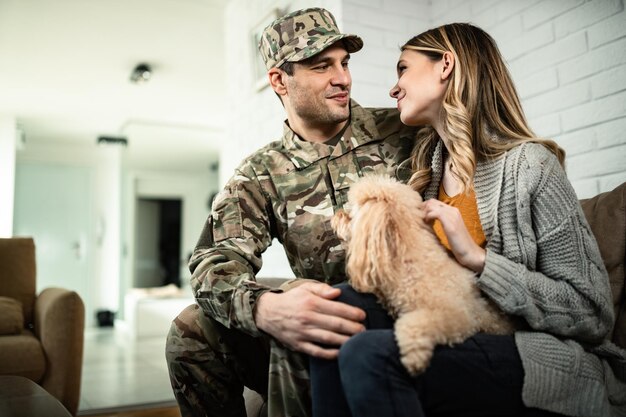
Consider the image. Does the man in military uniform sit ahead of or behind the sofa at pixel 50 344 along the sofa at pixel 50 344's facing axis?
ahead

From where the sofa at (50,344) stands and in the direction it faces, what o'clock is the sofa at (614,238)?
the sofa at (614,238) is roughly at 11 o'clock from the sofa at (50,344).

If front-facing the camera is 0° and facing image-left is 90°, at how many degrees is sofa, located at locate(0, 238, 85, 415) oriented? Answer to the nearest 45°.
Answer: approximately 0°

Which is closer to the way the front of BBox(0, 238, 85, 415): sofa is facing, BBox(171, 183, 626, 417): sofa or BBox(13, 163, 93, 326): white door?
the sofa

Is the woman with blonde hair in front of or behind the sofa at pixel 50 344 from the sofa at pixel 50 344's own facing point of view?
in front

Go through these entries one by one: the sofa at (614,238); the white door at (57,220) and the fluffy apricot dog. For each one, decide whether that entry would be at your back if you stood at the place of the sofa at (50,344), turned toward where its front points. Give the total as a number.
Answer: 1

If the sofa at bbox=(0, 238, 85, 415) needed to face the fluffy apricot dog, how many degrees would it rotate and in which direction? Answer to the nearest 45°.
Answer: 0° — it already faces it

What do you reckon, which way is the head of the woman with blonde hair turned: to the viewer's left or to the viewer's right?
to the viewer's left

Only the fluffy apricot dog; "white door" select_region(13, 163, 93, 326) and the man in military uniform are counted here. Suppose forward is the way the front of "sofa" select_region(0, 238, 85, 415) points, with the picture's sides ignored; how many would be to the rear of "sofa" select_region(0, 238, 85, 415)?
1

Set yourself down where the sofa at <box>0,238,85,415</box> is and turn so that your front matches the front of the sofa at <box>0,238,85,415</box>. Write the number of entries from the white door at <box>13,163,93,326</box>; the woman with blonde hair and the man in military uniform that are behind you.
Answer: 1

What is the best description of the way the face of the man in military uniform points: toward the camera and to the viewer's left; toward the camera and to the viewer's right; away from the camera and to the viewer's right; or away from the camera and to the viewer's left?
toward the camera and to the viewer's right

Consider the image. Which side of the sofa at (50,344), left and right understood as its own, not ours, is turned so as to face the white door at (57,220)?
back
